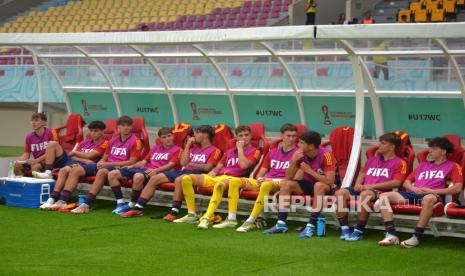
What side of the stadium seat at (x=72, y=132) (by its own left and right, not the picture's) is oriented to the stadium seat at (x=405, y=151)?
left

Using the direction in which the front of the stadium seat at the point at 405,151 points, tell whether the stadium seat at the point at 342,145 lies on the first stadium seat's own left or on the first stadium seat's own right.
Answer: on the first stadium seat's own right

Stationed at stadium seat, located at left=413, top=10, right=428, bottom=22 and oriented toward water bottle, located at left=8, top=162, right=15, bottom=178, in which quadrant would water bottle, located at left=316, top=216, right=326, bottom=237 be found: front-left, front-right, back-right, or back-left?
front-left

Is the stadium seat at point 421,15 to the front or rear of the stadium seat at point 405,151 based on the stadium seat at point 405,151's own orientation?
to the rear

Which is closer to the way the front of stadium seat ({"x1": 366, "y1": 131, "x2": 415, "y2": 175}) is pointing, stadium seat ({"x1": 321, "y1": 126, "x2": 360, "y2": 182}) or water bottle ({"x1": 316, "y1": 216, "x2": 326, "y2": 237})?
the water bottle

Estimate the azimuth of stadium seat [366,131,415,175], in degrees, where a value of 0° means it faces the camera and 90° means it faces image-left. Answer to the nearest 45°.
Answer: approximately 45°

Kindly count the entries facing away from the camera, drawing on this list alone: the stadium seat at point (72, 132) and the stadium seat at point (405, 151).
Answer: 0

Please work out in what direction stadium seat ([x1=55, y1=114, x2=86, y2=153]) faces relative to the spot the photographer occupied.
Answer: facing the viewer and to the left of the viewer

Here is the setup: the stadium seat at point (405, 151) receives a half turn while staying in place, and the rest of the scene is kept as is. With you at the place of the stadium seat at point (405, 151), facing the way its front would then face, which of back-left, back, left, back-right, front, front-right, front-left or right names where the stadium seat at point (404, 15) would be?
front-left

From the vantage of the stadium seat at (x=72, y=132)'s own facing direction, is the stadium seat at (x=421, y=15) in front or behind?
behind

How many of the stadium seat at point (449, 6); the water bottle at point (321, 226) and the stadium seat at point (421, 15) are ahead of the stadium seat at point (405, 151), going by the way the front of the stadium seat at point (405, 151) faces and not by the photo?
1

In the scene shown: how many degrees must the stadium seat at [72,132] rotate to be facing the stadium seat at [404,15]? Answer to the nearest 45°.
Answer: approximately 180°
